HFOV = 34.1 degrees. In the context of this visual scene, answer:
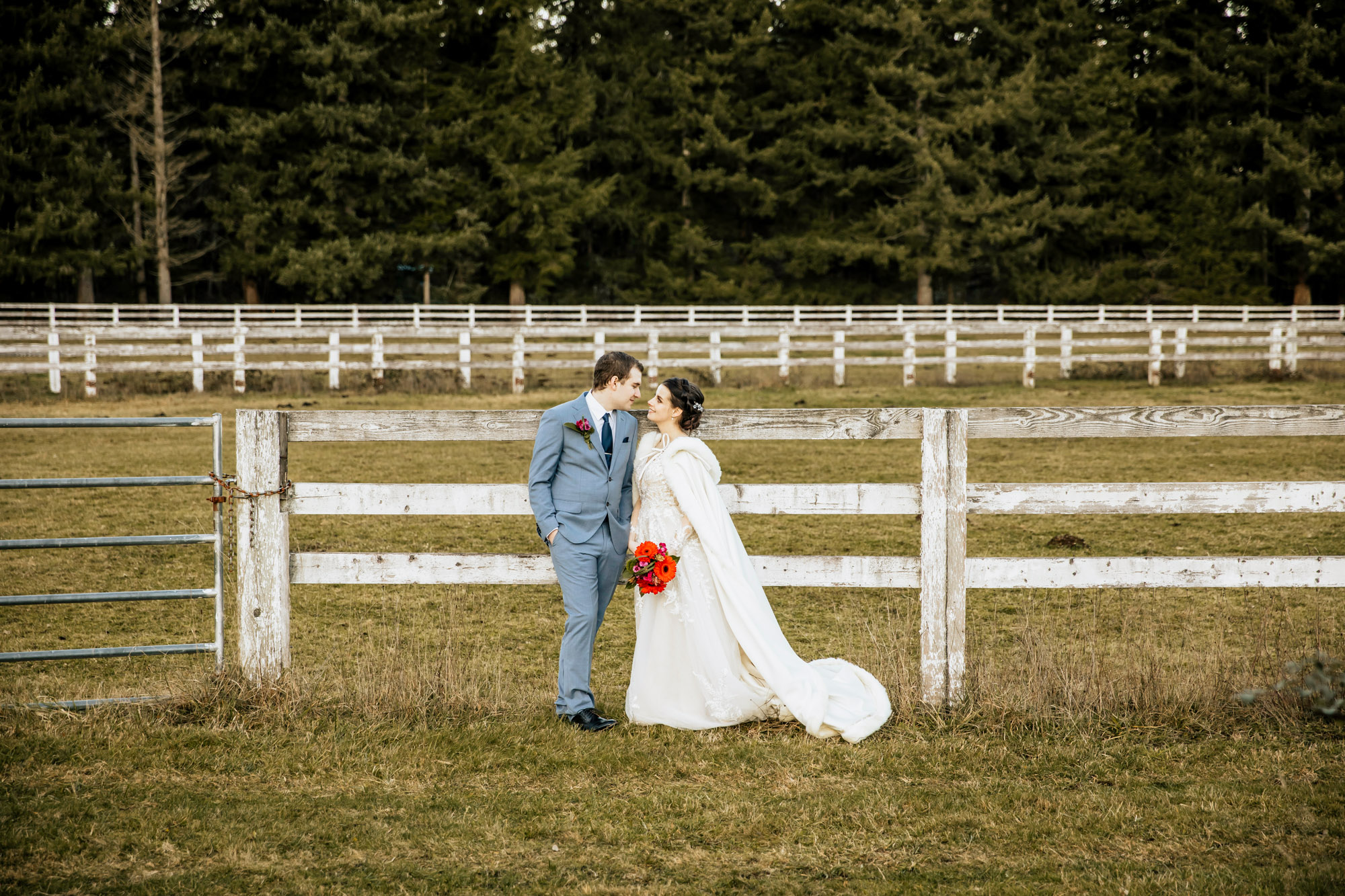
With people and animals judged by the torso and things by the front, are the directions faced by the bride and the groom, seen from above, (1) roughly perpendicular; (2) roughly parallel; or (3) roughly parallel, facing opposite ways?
roughly perpendicular

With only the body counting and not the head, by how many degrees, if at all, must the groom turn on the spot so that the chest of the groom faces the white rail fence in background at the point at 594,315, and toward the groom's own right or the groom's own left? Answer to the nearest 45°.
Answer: approximately 135° to the groom's own left

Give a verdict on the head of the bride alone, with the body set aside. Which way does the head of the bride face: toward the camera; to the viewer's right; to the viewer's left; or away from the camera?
to the viewer's left

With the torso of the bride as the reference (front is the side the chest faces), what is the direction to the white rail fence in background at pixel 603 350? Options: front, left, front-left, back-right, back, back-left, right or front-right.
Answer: back-right

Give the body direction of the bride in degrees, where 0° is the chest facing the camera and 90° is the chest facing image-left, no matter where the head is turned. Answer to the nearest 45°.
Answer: approximately 45°

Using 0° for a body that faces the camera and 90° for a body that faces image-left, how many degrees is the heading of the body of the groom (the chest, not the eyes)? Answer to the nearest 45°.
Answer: approximately 315°
